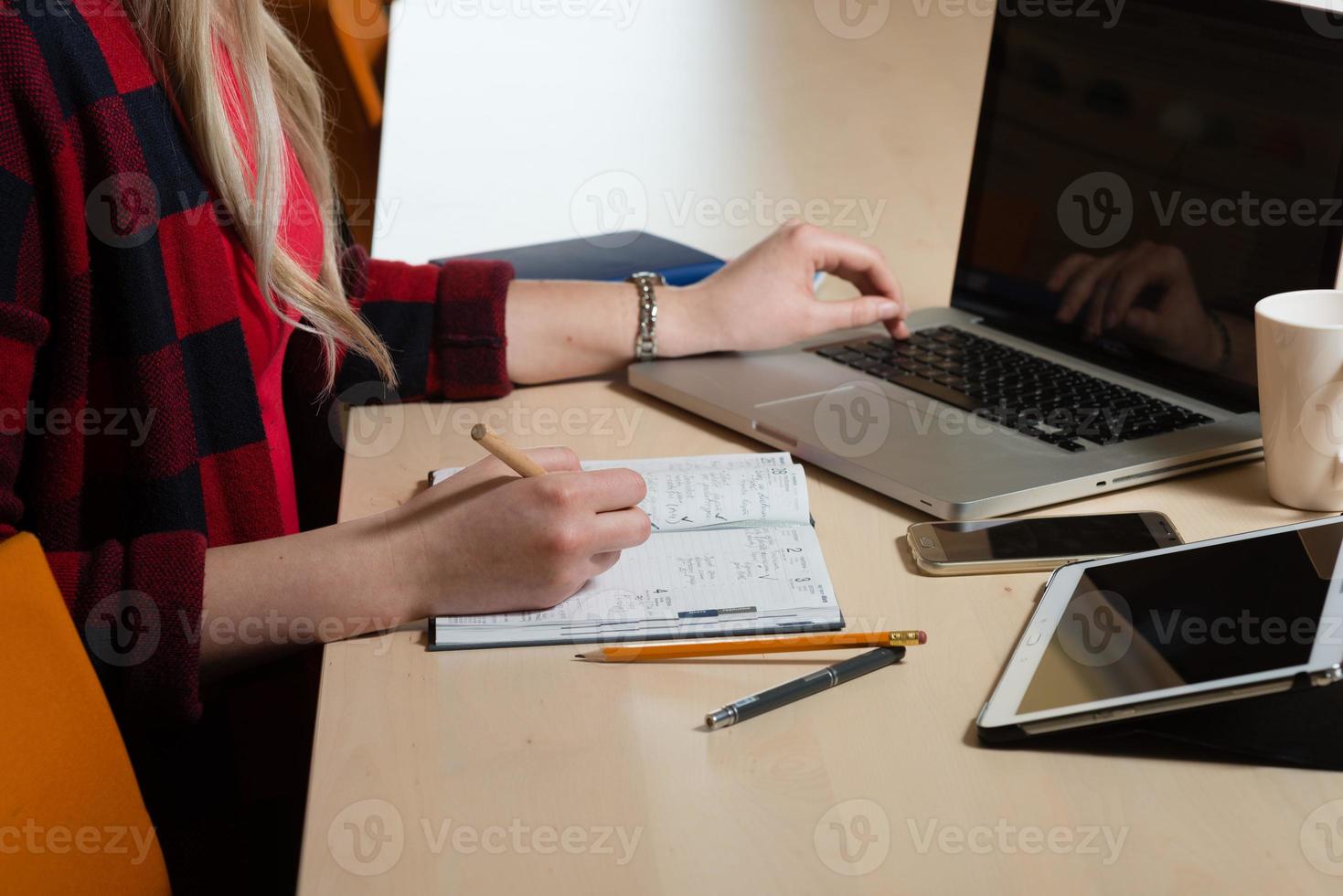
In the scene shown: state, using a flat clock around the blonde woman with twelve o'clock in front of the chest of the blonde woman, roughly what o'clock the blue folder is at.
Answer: The blue folder is roughly at 10 o'clock from the blonde woman.

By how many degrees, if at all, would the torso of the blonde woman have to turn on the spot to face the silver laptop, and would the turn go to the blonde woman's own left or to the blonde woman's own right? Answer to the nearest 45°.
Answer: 0° — they already face it

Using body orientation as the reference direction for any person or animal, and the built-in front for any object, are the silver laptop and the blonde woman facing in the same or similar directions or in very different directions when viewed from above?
very different directions

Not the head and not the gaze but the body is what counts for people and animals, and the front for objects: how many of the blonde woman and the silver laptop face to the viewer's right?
1

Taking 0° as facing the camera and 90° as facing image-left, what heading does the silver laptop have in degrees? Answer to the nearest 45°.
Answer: approximately 45°

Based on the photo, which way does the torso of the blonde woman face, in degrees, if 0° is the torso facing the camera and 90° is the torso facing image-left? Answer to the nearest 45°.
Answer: approximately 270°
